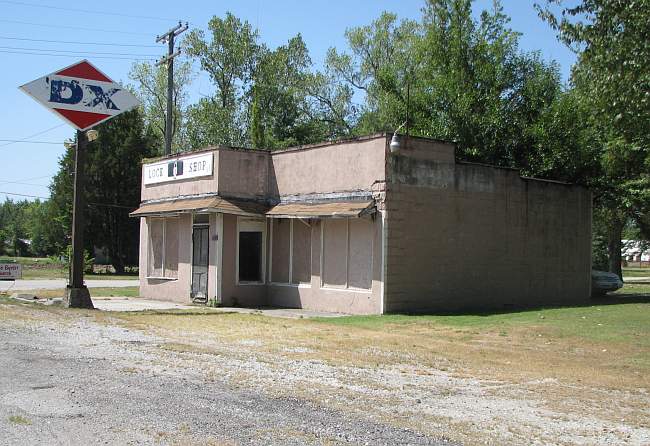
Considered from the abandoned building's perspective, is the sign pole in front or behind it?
in front

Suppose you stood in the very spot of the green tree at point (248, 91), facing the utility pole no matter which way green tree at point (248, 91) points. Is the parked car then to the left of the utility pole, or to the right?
left

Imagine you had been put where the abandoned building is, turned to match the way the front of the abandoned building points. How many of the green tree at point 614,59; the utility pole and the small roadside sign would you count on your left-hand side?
1

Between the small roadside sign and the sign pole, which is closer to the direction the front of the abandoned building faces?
the sign pole

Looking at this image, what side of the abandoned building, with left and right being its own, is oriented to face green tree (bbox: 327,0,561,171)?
back

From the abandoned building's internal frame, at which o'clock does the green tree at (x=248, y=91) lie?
The green tree is roughly at 4 o'clock from the abandoned building.

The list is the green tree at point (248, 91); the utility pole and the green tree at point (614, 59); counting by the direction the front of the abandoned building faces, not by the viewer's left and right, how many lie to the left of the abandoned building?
1

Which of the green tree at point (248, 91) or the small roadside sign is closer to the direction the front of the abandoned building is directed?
the small roadside sign

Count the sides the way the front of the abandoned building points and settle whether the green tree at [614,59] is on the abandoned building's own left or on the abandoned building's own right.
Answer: on the abandoned building's own left

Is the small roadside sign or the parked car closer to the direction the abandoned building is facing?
the small roadside sign

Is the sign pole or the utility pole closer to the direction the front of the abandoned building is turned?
the sign pole

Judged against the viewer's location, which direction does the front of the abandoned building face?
facing the viewer and to the left of the viewer

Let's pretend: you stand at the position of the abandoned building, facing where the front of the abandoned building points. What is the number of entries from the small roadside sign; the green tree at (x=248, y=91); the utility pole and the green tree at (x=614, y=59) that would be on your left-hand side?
1
